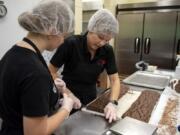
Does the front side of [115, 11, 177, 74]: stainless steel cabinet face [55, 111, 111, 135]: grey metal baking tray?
yes

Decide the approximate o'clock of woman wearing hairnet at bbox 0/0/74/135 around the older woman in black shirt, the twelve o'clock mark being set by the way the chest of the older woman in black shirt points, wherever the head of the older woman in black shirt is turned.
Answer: The woman wearing hairnet is roughly at 2 o'clock from the older woman in black shirt.

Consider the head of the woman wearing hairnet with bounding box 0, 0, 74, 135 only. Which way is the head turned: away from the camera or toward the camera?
away from the camera

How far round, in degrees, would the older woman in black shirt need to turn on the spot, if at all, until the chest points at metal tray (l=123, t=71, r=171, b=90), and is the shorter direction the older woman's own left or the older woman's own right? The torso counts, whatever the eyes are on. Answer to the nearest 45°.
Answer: approximately 90° to the older woman's own left
